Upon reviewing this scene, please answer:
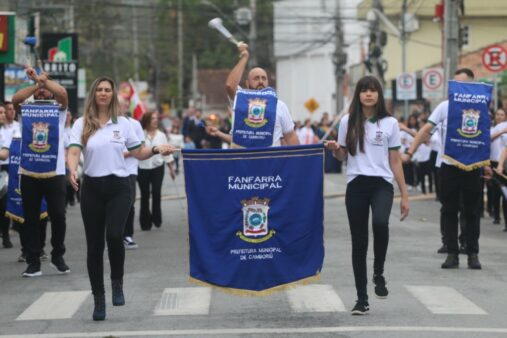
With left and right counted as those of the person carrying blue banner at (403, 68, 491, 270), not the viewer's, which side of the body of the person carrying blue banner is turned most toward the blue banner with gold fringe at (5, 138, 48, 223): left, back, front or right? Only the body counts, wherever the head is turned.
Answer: right

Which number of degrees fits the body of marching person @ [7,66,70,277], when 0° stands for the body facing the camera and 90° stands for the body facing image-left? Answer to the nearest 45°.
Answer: approximately 0°

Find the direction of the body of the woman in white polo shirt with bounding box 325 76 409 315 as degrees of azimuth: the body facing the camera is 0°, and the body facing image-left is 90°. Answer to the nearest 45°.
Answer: approximately 0°

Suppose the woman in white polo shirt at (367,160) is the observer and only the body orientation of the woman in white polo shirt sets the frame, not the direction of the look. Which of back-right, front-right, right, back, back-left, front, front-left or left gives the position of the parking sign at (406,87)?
back

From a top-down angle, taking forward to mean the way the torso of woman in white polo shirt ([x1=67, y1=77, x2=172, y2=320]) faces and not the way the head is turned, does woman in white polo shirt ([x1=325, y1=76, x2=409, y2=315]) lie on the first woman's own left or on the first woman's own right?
on the first woman's own left

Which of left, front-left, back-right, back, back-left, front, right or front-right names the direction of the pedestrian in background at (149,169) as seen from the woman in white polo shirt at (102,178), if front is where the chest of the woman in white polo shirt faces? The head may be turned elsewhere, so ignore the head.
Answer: back

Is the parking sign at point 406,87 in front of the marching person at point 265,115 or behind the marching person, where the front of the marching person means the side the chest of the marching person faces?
behind
